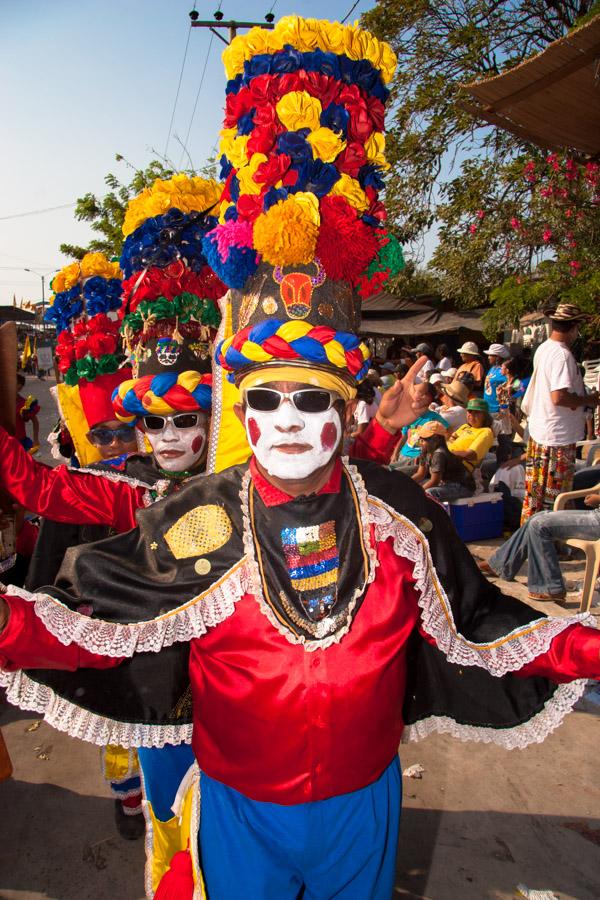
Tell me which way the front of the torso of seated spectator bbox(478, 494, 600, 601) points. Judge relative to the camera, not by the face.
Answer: to the viewer's left

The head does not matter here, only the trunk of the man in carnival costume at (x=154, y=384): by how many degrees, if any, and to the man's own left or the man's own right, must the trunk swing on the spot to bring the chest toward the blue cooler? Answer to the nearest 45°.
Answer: approximately 135° to the man's own left

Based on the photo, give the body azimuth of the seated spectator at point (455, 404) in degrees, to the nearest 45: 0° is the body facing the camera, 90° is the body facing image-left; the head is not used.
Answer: approximately 90°

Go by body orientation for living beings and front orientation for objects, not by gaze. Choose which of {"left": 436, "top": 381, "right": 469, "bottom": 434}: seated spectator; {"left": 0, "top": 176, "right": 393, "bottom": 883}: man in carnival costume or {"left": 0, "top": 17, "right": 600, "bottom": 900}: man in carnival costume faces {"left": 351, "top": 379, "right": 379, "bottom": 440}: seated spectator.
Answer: {"left": 436, "top": 381, "right": 469, "bottom": 434}: seated spectator

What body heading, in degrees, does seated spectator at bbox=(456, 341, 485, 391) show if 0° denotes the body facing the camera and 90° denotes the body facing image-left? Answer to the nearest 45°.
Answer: approximately 45°
